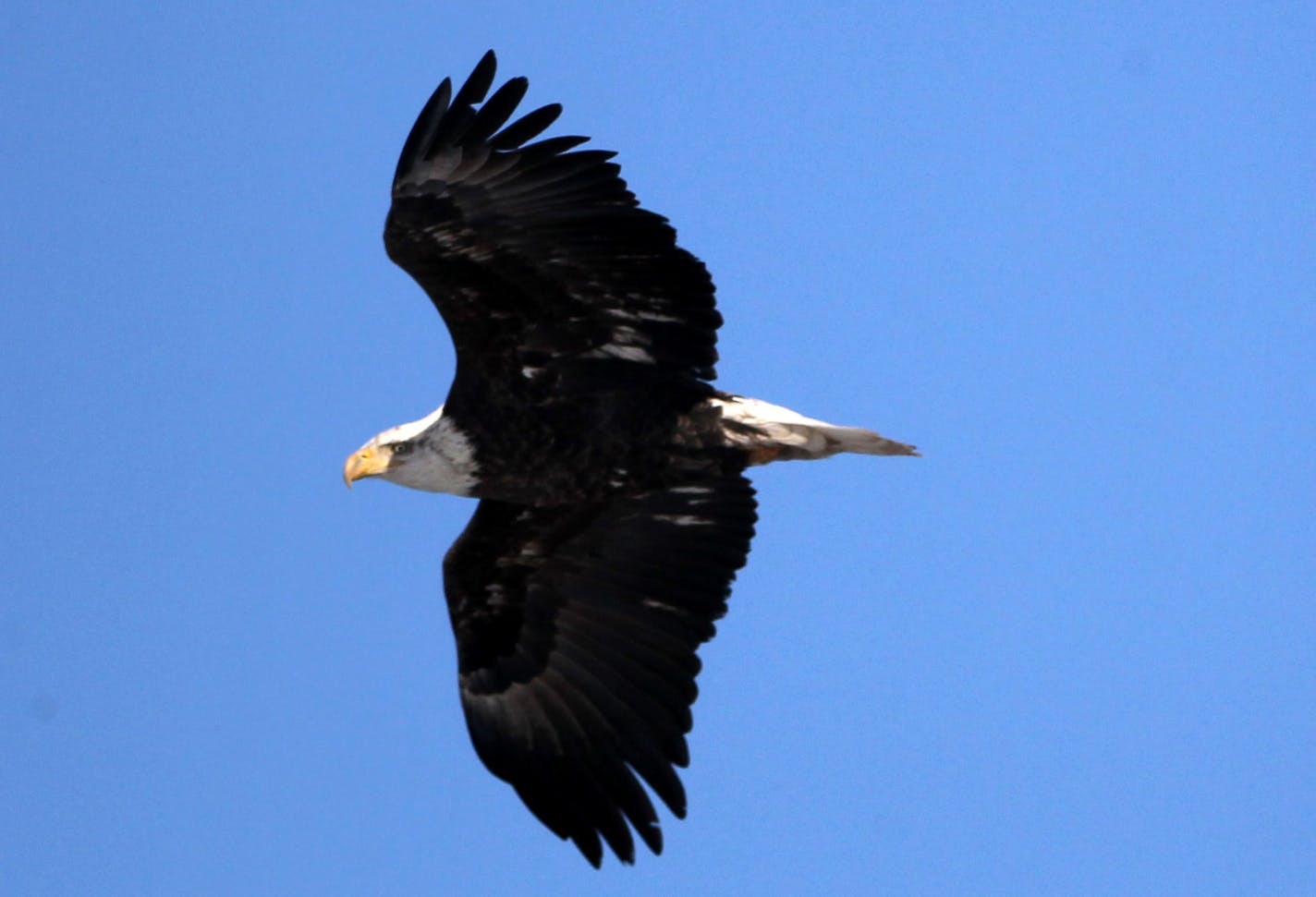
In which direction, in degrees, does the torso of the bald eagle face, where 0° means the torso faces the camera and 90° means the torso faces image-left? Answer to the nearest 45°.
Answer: approximately 90°
